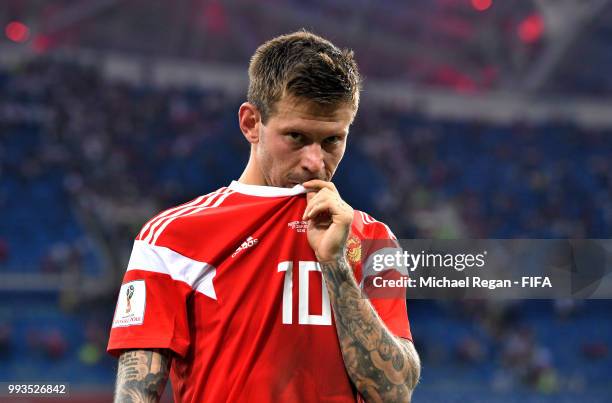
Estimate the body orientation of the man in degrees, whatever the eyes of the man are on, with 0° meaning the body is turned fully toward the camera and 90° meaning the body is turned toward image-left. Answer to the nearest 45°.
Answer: approximately 315°

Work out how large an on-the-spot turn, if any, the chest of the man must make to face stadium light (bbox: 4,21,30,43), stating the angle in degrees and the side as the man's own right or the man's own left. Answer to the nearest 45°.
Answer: approximately 180°
